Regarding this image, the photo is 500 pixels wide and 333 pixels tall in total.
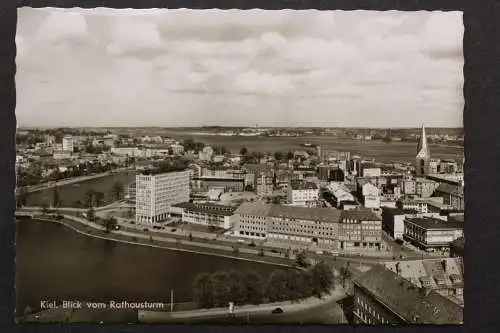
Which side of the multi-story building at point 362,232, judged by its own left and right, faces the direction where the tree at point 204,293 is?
front

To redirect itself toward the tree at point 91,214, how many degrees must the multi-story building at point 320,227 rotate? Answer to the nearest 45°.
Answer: approximately 45° to its right

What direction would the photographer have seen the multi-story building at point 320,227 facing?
facing the viewer and to the left of the viewer

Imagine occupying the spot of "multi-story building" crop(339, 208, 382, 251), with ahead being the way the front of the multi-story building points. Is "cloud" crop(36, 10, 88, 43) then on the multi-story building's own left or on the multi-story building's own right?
on the multi-story building's own right
